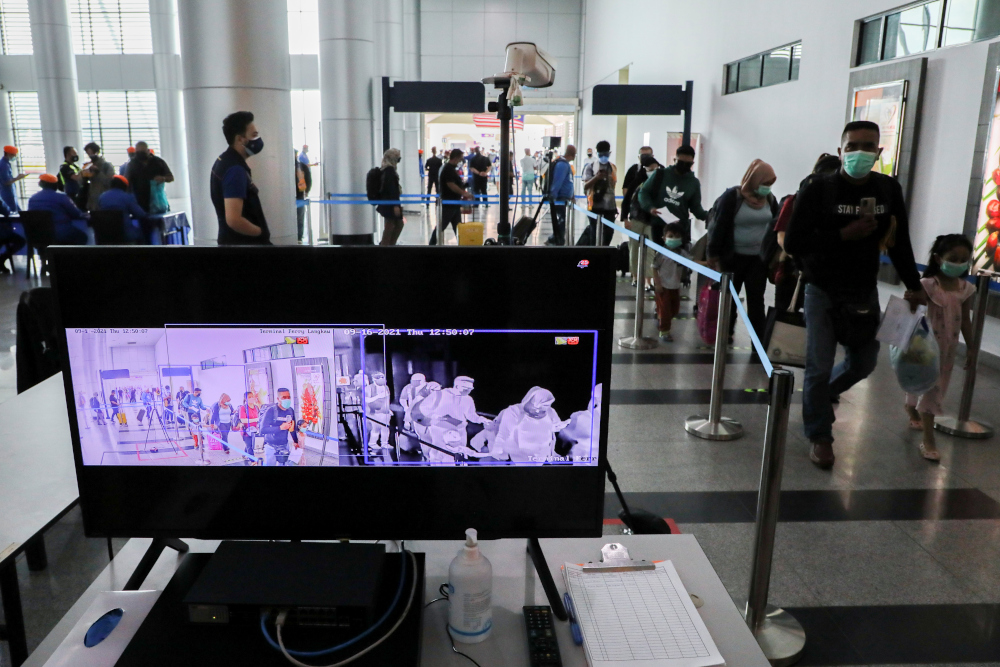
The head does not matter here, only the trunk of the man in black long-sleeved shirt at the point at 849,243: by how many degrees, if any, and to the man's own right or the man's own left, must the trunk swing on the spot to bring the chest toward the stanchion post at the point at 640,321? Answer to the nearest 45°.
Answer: approximately 135° to the man's own right

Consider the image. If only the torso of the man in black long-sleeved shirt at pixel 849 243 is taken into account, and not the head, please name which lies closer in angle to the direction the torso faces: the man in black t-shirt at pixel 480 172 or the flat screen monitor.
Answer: the flat screen monitor

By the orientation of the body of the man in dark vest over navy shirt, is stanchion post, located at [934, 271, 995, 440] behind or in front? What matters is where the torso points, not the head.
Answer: in front

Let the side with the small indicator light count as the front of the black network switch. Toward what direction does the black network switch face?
toward the camera

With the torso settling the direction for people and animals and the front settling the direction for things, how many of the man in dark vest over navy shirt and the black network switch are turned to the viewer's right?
1

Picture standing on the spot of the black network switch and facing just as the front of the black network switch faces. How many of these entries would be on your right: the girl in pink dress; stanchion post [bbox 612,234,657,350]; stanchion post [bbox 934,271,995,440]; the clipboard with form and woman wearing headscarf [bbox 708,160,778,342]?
0

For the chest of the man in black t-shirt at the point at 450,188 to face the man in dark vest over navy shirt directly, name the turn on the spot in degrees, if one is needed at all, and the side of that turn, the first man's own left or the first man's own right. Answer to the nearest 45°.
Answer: approximately 90° to the first man's own right

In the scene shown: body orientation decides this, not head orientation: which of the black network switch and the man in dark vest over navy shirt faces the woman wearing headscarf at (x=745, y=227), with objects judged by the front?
the man in dark vest over navy shirt

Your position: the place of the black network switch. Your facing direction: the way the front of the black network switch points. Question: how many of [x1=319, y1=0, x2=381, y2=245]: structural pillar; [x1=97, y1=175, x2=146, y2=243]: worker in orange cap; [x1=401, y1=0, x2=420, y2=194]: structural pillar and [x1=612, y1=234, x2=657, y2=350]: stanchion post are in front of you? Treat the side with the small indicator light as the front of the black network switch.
0

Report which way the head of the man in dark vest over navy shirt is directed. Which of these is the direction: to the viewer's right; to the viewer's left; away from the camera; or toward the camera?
to the viewer's right

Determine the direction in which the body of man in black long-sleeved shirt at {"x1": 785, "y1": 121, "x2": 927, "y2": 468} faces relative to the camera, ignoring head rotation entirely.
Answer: toward the camera

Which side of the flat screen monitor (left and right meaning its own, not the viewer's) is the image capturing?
front
